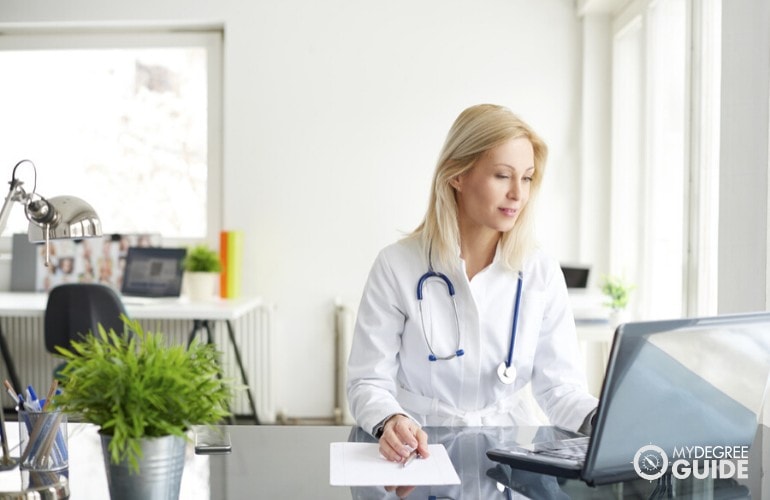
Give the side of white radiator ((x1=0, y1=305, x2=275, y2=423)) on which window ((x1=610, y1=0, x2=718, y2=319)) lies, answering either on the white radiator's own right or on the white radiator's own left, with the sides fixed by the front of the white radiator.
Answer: on the white radiator's own left

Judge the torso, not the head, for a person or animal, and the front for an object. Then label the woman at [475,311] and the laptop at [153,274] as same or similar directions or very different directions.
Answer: same or similar directions

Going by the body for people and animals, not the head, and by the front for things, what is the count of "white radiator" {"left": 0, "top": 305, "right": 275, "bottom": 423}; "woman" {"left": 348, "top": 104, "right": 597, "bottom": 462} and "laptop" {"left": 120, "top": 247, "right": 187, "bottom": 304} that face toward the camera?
3

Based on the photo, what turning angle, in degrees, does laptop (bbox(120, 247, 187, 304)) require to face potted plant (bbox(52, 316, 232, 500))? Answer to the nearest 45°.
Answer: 0° — it already faces it

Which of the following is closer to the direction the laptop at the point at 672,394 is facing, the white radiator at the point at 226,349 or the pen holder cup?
the white radiator

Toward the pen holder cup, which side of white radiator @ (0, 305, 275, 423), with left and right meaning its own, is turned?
front

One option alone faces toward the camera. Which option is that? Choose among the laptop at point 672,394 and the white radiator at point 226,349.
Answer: the white radiator

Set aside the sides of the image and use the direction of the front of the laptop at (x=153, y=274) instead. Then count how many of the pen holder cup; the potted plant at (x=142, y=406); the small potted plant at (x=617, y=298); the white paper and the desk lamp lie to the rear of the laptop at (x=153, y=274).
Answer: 0

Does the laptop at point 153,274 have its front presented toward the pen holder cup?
yes

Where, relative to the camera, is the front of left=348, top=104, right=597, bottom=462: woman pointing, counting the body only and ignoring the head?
toward the camera

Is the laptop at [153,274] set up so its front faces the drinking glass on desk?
yes

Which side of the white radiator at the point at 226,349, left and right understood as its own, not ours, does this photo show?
front

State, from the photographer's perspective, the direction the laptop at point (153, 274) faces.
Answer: facing the viewer

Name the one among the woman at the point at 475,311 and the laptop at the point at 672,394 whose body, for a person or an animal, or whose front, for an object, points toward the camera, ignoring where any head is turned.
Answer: the woman

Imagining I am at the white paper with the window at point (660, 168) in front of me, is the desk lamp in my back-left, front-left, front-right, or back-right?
back-left

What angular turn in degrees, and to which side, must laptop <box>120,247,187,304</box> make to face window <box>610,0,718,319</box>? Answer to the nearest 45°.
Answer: approximately 45° to its left

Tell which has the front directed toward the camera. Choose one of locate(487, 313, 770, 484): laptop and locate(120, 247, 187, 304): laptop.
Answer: locate(120, 247, 187, 304): laptop

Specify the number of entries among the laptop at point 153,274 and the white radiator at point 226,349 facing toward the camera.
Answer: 2

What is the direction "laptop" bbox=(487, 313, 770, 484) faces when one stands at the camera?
facing away from the viewer and to the left of the viewer

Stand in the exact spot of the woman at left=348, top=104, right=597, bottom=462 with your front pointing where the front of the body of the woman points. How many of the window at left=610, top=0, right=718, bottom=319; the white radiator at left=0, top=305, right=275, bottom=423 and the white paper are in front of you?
1
